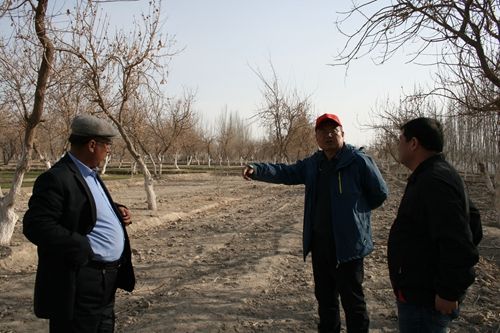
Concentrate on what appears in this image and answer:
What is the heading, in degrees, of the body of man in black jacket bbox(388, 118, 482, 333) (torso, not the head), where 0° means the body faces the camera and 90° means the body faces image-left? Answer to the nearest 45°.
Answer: approximately 90°

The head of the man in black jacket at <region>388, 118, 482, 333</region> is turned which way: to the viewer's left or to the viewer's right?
to the viewer's left

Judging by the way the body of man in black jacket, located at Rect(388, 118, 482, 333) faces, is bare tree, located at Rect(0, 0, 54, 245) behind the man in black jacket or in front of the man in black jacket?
in front

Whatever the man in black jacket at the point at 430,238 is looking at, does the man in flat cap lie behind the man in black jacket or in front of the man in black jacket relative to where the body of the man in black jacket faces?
in front

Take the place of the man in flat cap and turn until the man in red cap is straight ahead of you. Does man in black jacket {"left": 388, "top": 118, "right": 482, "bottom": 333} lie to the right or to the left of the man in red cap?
right

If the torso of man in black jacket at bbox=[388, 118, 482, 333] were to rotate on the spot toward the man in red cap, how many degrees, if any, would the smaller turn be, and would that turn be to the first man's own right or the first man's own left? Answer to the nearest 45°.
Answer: approximately 45° to the first man's own right

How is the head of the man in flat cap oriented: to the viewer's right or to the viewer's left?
to the viewer's right
